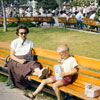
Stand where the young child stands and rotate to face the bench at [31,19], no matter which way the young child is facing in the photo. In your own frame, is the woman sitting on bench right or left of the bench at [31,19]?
left

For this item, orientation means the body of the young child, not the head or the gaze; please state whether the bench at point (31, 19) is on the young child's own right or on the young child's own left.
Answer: on the young child's own right

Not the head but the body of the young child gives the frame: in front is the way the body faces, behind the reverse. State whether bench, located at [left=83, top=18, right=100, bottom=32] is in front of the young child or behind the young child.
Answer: behind

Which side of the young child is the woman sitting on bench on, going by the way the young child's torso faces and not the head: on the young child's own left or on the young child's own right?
on the young child's own right

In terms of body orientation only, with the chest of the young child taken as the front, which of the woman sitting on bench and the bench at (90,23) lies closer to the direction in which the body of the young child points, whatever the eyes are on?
the woman sitting on bench

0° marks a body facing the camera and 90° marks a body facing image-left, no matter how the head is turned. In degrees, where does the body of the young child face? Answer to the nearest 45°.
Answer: approximately 45°

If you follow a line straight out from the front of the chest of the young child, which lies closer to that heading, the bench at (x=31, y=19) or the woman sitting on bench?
the woman sitting on bench
